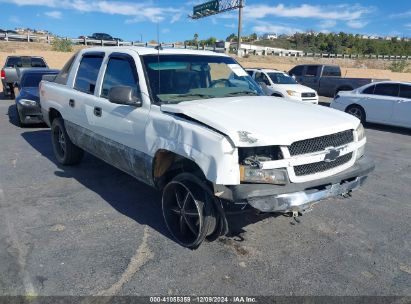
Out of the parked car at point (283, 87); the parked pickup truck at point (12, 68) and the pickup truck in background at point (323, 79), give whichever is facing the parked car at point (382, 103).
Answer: the parked car at point (283, 87)

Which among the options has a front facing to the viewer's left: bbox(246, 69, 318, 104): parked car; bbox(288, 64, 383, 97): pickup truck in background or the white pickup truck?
the pickup truck in background

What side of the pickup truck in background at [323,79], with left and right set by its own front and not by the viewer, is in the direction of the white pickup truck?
left

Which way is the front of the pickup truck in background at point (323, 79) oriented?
to the viewer's left

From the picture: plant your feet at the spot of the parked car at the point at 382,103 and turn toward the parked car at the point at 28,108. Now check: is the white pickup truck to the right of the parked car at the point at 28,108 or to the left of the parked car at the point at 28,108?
left

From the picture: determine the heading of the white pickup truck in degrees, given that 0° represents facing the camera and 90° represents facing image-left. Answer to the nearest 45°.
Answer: approximately 315°

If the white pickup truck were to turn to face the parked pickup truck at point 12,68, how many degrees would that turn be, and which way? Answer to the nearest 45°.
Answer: approximately 180°

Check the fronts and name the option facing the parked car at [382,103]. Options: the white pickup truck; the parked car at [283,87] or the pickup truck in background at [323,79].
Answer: the parked car at [283,87]

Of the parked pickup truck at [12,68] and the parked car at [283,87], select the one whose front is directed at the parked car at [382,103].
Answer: the parked car at [283,87]

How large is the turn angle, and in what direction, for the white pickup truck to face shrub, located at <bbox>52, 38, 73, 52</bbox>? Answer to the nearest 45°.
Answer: approximately 180°

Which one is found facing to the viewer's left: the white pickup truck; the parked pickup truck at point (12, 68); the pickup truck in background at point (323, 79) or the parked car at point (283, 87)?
the pickup truck in background

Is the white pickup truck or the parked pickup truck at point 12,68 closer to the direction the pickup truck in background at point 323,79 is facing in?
the parked pickup truck

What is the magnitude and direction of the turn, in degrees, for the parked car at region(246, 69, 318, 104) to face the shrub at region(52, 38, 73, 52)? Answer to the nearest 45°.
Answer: approximately 180°
